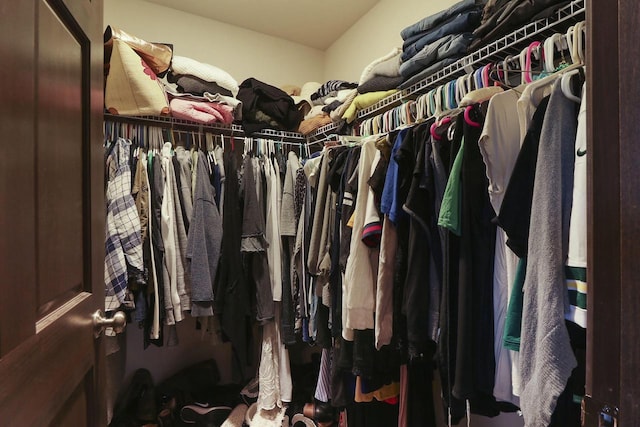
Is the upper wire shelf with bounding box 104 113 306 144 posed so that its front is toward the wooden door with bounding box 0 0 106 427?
yes

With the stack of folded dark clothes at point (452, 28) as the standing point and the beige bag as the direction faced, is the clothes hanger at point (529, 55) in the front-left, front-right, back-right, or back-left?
back-left

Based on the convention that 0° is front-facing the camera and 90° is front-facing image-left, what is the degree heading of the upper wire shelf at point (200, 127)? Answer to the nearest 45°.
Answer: approximately 0°
